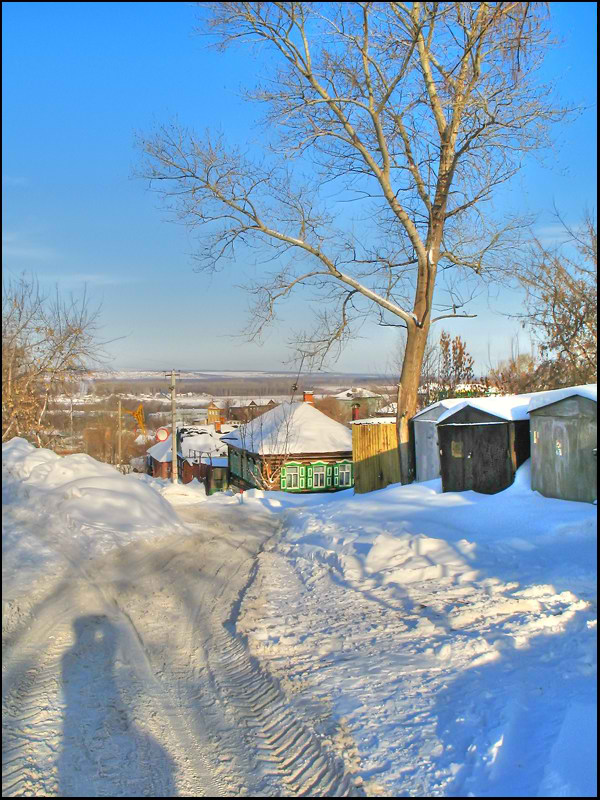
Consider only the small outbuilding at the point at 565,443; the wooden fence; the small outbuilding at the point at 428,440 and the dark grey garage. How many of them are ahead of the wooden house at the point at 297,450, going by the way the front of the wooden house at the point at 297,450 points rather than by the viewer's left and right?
4

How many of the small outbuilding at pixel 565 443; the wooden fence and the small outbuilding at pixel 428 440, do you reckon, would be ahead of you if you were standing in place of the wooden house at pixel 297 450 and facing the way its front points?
3

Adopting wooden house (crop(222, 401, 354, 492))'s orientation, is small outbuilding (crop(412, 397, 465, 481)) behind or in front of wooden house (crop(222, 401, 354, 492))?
in front

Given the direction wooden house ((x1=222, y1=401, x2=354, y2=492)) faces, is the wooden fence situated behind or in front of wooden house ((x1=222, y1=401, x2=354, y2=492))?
in front

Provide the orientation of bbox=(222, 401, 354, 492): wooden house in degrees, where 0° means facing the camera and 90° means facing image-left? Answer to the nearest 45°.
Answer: approximately 0°

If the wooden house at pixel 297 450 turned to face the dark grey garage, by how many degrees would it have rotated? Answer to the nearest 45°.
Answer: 0° — it already faces it
